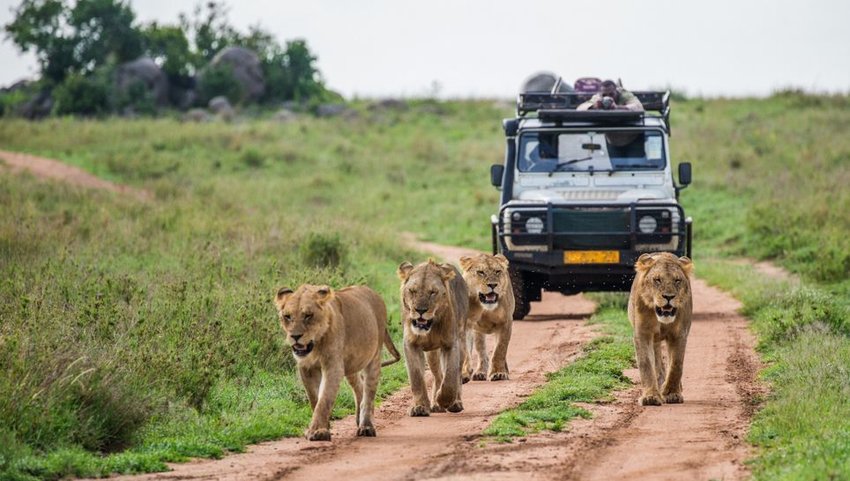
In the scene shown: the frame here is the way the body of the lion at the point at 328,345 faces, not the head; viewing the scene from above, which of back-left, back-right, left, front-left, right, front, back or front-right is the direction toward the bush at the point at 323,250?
back-right

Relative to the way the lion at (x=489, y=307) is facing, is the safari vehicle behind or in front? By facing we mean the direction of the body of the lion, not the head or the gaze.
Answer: behind

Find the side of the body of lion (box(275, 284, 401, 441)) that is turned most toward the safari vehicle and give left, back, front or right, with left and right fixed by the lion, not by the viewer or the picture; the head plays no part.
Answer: back

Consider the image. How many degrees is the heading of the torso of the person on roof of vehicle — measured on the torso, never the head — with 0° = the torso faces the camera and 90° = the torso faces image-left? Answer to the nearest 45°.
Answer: approximately 0°

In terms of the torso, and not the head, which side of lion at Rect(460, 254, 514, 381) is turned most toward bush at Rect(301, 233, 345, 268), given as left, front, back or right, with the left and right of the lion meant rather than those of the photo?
back

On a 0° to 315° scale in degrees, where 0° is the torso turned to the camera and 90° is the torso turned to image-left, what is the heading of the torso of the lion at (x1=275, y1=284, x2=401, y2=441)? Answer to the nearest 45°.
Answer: approximately 45°

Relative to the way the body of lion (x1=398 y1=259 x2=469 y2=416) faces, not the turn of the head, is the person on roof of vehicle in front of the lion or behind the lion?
behind

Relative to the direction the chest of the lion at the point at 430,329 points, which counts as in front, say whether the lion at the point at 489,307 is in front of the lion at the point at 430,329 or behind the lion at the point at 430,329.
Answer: behind

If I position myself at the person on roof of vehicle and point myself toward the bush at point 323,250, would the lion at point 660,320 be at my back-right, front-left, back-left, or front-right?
back-left

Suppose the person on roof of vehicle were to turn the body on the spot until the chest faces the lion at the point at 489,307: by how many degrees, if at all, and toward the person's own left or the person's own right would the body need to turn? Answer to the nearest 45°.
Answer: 0° — they already face it

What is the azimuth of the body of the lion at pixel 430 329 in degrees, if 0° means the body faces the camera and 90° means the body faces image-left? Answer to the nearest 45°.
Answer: approximately 0°
